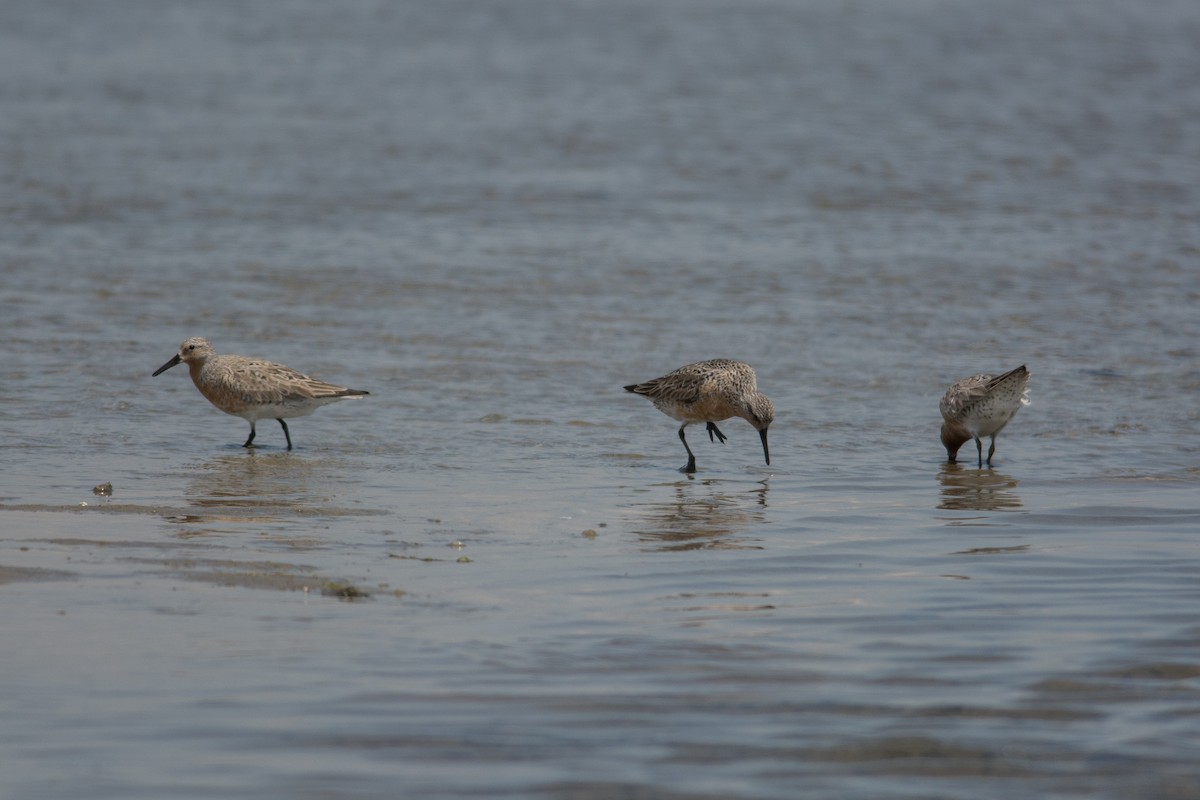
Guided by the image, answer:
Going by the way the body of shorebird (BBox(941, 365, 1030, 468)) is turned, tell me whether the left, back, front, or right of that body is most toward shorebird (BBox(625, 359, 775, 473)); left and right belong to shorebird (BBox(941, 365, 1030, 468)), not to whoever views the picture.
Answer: front

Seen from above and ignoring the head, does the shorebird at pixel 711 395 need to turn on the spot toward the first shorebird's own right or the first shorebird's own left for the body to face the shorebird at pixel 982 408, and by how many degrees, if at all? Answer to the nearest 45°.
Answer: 0° — it already faces it

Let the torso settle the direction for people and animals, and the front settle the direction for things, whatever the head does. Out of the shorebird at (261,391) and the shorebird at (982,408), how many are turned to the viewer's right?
0

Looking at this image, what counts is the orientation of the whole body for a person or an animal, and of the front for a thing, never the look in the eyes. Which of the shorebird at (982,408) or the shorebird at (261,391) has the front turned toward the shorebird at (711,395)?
the shorebird at (982,408)

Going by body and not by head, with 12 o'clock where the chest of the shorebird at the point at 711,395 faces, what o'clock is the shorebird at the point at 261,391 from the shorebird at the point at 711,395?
the shorebird at the point at 261,391 is roughly at 6 o'clock from the shorebird at the point at 711,395.

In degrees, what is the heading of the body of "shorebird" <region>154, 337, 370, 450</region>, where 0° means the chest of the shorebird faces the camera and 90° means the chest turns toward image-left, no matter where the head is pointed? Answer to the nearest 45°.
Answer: approximately 90°

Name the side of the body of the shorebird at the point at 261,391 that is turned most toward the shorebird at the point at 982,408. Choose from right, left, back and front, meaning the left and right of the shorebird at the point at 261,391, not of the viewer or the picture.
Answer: back

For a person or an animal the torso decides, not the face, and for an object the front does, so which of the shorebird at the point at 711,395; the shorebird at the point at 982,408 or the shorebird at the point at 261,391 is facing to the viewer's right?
the shorebird at the point at 711,395

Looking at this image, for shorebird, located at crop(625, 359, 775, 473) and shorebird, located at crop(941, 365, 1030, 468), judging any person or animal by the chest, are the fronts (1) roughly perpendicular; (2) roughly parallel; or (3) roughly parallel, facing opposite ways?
roughly parallel, facing opposite ways

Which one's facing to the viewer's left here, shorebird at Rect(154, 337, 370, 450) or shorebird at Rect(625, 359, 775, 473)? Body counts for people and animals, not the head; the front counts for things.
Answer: shorebird at Rect(154, 337, 370, 450)

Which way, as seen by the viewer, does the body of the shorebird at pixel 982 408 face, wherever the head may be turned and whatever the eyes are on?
to the viewer's left

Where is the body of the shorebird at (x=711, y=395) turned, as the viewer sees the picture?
to the viewer's right

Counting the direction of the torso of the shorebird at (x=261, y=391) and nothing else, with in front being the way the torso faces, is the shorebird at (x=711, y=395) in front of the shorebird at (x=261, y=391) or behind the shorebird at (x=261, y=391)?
behind

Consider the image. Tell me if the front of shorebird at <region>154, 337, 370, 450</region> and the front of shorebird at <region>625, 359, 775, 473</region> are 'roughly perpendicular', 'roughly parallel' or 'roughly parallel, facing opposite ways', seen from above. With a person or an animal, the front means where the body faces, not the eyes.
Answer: roughly parallel, facing opposite ways

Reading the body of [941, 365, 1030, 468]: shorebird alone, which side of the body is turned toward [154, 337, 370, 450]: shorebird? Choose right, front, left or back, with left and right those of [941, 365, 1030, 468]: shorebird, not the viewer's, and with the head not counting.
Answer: front
